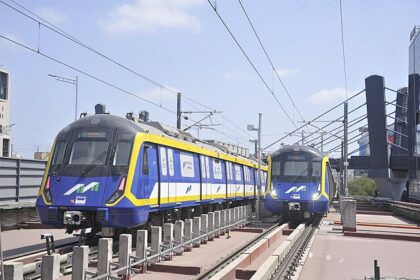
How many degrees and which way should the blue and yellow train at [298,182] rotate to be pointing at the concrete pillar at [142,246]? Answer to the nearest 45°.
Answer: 0° — it already faces it

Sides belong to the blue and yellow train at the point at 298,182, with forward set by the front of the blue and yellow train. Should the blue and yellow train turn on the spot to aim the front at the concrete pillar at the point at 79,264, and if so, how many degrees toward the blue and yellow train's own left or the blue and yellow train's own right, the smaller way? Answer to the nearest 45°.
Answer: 0° — it already faces it

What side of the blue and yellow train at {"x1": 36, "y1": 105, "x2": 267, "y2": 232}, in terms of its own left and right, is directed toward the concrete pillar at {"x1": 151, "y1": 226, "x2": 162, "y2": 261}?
left

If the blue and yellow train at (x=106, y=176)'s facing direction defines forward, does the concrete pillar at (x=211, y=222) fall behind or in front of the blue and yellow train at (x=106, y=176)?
behind

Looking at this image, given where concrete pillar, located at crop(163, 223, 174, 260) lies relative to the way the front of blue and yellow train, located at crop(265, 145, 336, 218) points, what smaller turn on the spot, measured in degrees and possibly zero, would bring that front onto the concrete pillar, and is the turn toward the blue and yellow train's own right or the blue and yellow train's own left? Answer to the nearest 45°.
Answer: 0° — it already faces it

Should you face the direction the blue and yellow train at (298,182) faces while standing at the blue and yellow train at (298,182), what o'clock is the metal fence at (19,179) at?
The metal fence is roughly at 2 o'clock from the blue and yellow train.

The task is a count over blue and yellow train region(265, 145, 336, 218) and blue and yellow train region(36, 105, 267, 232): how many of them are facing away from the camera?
0

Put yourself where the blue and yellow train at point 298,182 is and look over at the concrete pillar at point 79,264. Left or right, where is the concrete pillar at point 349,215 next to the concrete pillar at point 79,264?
left
